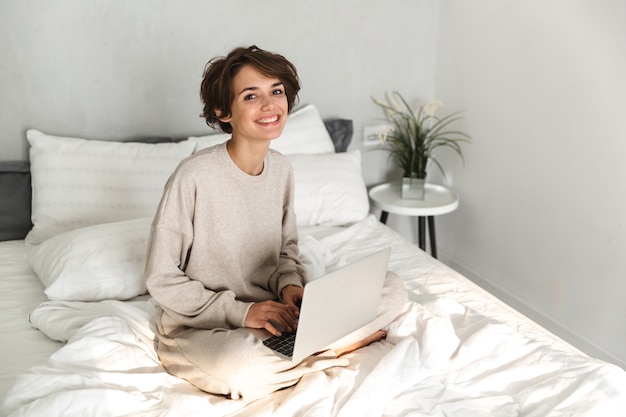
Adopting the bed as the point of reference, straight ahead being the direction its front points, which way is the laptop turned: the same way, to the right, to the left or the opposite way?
the opposite way

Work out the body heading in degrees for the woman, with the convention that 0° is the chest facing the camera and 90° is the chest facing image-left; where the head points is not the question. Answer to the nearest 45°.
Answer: approximately 315°

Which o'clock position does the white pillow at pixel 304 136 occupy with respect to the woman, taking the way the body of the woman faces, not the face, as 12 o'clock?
The white pillow is roughly at 8 o'clock from the woman.

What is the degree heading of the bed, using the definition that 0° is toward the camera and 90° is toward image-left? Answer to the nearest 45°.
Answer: approximately 315°

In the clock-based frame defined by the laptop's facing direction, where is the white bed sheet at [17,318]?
The white bed sheet is roughly at 11 o'clock from the laptop.

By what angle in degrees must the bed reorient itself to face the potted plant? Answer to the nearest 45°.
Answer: approximately 90° to its left

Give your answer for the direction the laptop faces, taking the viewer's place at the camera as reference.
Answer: facing away from the viewer and to the left of the viewer
